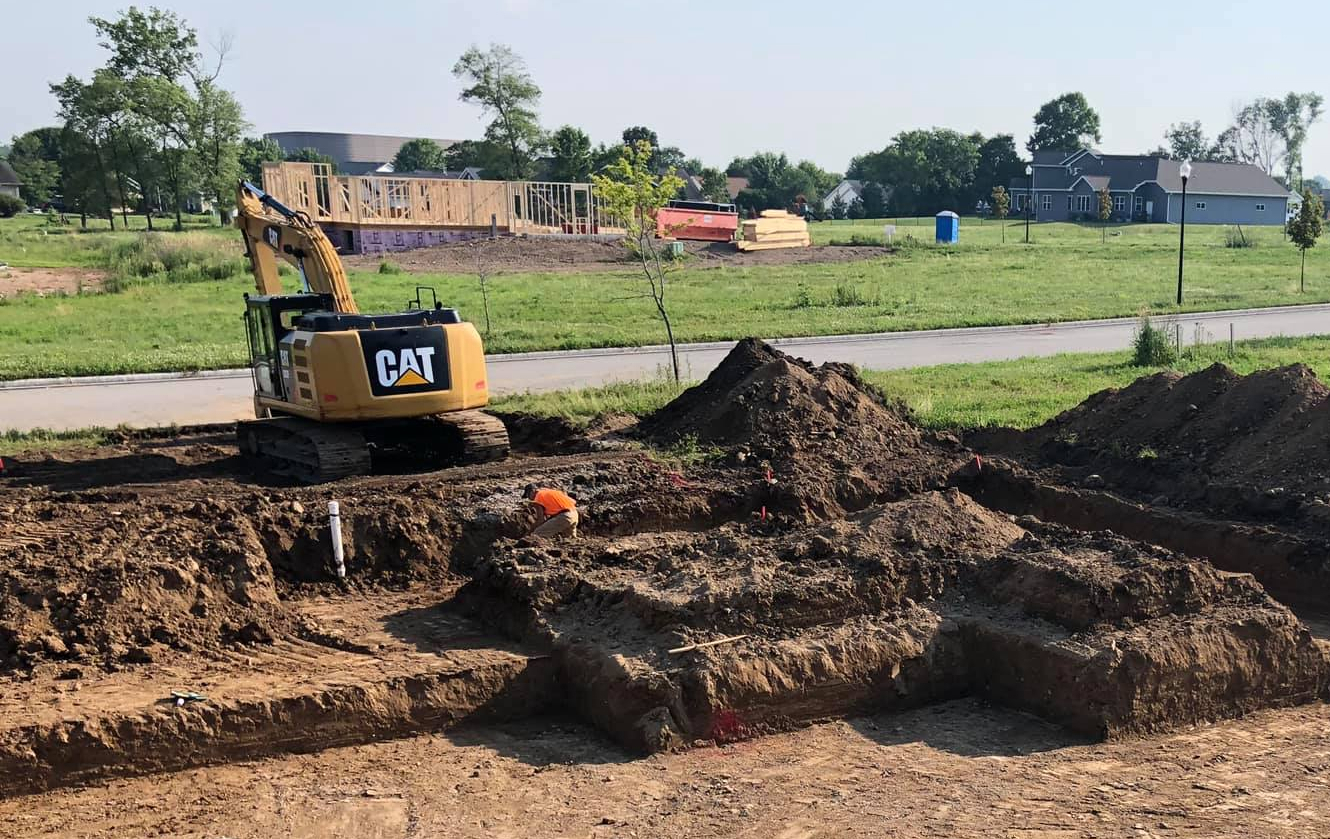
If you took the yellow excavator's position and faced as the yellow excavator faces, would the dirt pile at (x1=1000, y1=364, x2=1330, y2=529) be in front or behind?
behind

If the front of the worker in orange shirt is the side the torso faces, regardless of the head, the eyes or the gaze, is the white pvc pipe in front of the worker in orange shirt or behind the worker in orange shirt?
in front

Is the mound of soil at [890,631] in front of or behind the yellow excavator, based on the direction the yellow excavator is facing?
behind

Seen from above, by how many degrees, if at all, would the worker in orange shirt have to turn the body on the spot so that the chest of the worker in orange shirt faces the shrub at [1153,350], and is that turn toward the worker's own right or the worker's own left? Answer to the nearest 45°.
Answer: approximately 135° to the worker's own right

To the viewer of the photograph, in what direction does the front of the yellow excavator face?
facing away from the viewer and to the left of the viewer

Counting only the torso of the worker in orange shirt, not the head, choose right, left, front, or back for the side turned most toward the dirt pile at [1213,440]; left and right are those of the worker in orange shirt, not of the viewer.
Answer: back

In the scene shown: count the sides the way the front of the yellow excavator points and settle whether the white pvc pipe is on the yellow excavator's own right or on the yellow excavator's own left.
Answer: on the yellow excavator's own left

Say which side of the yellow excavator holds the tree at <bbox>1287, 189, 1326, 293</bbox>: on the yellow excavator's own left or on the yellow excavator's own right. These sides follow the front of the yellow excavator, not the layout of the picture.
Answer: on the yellow excavator's own right

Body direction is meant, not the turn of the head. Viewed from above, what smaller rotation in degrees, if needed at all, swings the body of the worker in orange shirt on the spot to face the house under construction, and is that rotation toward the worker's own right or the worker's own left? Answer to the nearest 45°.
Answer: approximately 90° to the worker's own right

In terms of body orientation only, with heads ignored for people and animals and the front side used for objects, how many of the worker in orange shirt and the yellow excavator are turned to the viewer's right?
0

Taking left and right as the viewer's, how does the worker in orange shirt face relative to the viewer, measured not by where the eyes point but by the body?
facing to the left of the viewer
